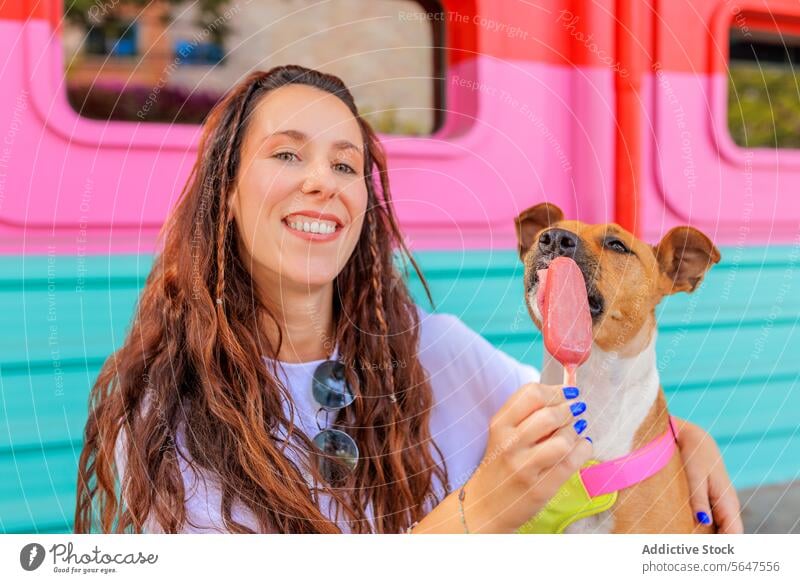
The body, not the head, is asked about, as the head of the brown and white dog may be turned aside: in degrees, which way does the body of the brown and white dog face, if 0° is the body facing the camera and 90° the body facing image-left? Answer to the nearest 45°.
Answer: approximately 45°

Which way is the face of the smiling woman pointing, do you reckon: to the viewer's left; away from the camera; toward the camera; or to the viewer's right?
toward the camera
